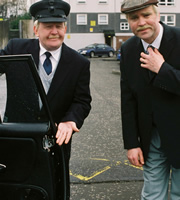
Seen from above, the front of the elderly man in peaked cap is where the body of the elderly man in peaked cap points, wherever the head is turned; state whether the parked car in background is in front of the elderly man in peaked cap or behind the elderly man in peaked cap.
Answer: behind

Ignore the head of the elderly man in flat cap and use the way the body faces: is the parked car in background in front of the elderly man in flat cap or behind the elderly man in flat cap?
behind

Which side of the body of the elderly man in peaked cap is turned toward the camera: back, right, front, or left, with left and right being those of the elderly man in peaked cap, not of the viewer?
front

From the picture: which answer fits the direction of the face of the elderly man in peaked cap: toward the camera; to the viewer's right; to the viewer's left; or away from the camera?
toward the camera

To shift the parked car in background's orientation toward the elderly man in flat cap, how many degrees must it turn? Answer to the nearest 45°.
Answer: approximately 45° to its left

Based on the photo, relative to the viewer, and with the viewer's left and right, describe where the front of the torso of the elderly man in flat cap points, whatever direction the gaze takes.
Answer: facing the viewer

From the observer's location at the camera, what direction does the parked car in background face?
facing the viewer and to the left of the viewer
